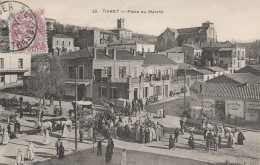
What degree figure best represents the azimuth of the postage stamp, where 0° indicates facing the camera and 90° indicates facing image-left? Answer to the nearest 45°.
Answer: approximately 0°
